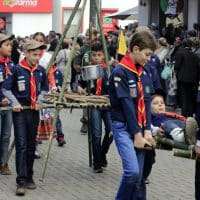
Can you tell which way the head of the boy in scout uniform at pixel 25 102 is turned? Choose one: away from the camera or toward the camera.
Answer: toward the camera

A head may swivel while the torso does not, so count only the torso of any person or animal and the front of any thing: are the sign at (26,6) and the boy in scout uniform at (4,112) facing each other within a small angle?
no

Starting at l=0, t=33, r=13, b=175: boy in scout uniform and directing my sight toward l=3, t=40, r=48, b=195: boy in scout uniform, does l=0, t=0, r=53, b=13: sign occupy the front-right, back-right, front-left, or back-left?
back-left

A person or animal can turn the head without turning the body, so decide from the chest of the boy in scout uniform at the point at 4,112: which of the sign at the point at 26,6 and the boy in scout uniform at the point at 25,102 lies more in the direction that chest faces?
the boy in scout uniform

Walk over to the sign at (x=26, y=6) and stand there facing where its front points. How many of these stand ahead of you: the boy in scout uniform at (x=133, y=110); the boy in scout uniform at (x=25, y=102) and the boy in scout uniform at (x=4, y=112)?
3

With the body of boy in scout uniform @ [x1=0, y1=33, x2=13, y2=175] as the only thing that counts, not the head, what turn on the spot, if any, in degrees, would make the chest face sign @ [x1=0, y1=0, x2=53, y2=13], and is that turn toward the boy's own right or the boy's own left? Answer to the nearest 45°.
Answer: approximately 135° to the boy's own left

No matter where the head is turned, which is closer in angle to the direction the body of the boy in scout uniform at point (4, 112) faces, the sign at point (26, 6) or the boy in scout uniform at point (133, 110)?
the boy in scout uniform

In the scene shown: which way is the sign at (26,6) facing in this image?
toward the camera

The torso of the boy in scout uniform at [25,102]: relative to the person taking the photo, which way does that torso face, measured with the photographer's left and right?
facing the viewer and to the right of the viewer

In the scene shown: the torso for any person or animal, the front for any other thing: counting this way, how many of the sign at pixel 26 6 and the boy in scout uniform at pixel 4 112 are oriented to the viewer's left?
0

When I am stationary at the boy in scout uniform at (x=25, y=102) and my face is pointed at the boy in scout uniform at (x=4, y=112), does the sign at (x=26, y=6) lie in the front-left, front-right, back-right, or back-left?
front-right

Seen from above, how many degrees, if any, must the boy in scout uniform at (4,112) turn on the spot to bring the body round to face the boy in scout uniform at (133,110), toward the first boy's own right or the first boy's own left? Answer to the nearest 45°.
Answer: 0° — they already face them
